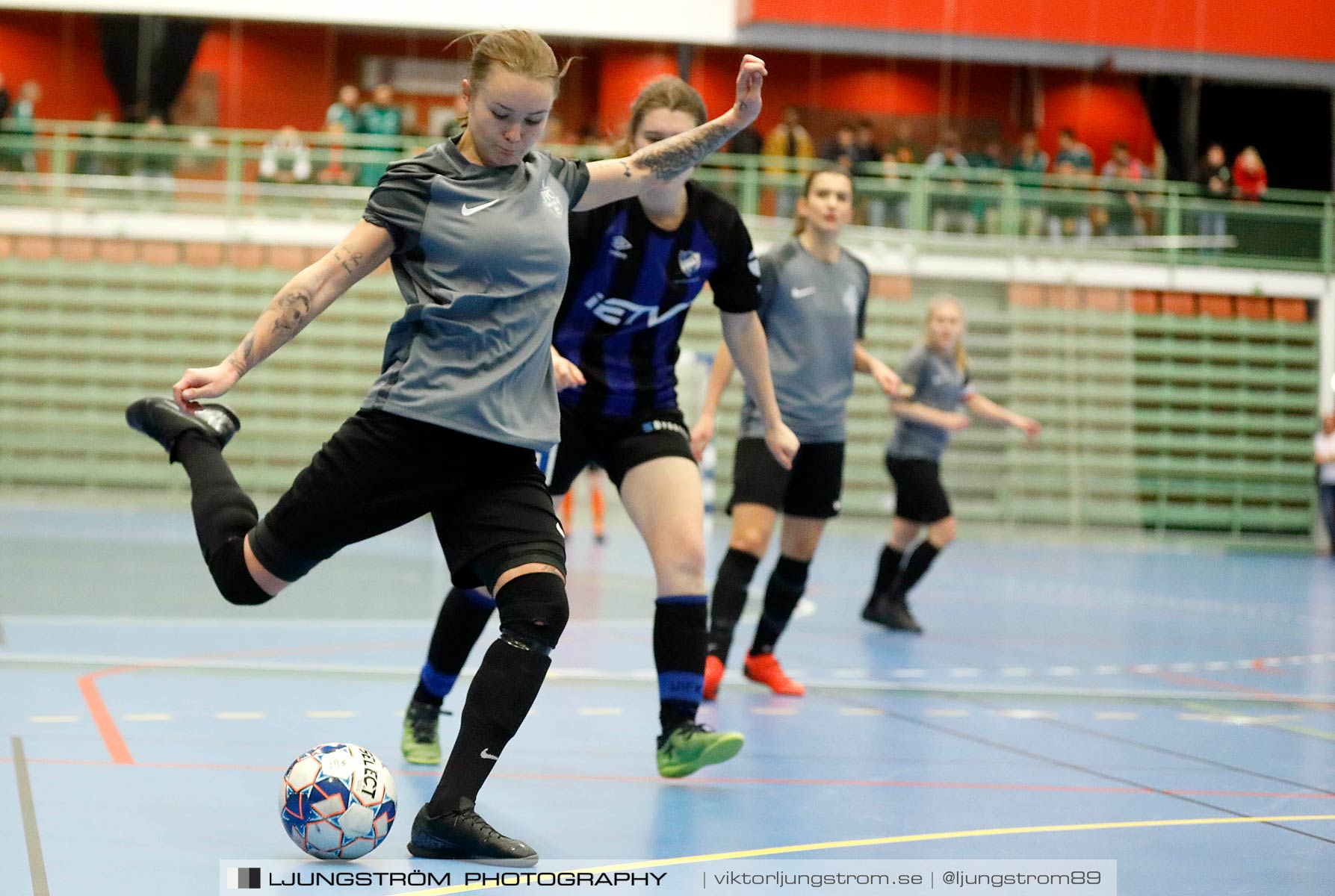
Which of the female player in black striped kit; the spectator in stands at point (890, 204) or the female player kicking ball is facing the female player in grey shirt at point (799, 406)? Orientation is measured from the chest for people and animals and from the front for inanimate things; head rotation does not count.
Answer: the spectator in stands

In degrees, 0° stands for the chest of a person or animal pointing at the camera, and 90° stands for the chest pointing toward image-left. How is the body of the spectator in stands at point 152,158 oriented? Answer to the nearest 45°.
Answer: approximately 0°

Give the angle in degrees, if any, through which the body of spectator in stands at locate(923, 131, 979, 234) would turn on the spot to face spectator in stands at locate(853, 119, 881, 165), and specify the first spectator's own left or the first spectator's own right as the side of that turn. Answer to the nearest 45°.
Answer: approximately 135° to the first spectator's own right

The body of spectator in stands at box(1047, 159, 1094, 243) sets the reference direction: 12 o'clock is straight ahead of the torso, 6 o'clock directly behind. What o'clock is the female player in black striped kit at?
The female player in black striped kit is roughly at 12 o'clock from the spectator in stands.

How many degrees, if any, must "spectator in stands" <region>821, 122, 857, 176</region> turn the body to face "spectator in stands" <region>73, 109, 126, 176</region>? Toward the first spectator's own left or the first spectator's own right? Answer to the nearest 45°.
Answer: approximately 45° to the first spectator's own right

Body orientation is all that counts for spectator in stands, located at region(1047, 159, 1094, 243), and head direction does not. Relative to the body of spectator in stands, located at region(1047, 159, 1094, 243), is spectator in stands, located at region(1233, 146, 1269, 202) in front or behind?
behind

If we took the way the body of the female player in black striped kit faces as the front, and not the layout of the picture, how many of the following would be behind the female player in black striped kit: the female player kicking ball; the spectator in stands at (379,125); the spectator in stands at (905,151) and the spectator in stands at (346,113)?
3

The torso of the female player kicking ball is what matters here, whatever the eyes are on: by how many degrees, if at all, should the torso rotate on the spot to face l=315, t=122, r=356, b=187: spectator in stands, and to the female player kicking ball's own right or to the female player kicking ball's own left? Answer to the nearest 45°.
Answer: approximately 135° to the female player kicking ball's own left

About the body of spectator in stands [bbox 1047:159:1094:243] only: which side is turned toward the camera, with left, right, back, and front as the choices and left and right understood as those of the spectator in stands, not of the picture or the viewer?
front

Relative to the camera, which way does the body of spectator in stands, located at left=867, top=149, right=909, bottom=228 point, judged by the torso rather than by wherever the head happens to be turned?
toward the camera

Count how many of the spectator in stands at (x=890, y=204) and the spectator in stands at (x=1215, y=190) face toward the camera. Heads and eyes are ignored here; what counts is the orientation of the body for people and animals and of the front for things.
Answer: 2

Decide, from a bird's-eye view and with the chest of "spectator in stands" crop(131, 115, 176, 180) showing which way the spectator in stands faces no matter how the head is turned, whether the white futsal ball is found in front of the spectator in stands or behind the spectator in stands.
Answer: in front
